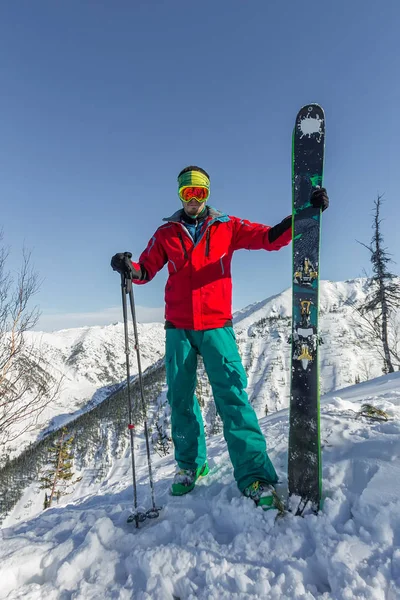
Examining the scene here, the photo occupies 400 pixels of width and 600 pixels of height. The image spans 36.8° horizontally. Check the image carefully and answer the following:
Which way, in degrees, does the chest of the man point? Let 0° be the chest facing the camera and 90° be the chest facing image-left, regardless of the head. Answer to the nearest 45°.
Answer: approximately 0°

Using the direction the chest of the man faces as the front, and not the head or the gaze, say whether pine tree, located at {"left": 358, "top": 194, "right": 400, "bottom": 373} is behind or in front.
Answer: behind
